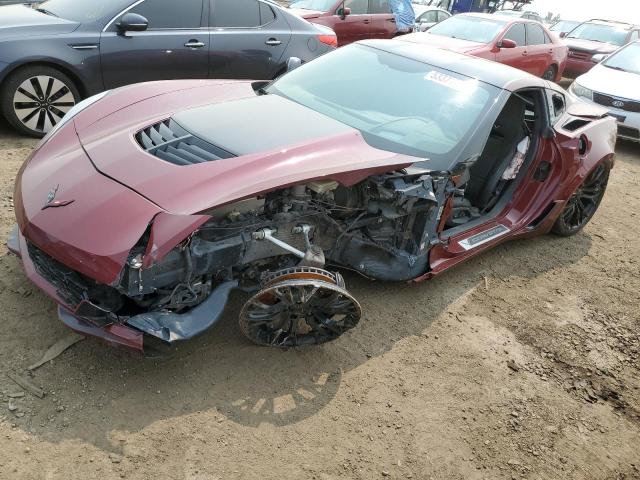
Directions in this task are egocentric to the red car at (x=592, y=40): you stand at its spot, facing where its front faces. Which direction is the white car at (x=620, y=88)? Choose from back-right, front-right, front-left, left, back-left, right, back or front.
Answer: front-left

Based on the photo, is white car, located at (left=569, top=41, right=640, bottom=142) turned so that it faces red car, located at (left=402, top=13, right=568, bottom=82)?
no

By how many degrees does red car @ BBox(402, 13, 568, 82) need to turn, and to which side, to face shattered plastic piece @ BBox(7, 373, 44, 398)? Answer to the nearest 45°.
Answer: approximately 45° to its left

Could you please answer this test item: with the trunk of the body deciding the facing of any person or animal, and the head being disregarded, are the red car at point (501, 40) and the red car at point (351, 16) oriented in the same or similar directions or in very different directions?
same or similar directions

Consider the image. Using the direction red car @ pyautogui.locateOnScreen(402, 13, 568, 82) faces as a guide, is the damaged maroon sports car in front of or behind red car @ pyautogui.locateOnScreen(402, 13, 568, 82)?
in front

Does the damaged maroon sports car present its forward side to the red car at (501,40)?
no

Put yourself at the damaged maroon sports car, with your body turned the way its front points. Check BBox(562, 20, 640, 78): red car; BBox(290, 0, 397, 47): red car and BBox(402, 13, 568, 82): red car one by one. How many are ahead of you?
0

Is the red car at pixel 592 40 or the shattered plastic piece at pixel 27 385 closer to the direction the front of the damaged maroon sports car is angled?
the shattered plastic piece

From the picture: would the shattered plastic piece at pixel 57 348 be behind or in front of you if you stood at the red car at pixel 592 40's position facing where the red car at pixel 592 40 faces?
in front

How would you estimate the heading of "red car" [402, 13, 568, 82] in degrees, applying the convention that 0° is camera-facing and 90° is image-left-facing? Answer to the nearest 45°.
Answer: approximately 45°

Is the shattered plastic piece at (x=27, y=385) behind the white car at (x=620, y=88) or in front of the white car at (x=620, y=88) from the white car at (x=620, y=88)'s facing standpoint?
in front

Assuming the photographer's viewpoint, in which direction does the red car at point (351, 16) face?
facing the viewer and to the left of the viewer

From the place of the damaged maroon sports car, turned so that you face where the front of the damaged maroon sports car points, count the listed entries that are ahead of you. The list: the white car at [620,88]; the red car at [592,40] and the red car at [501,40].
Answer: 0
